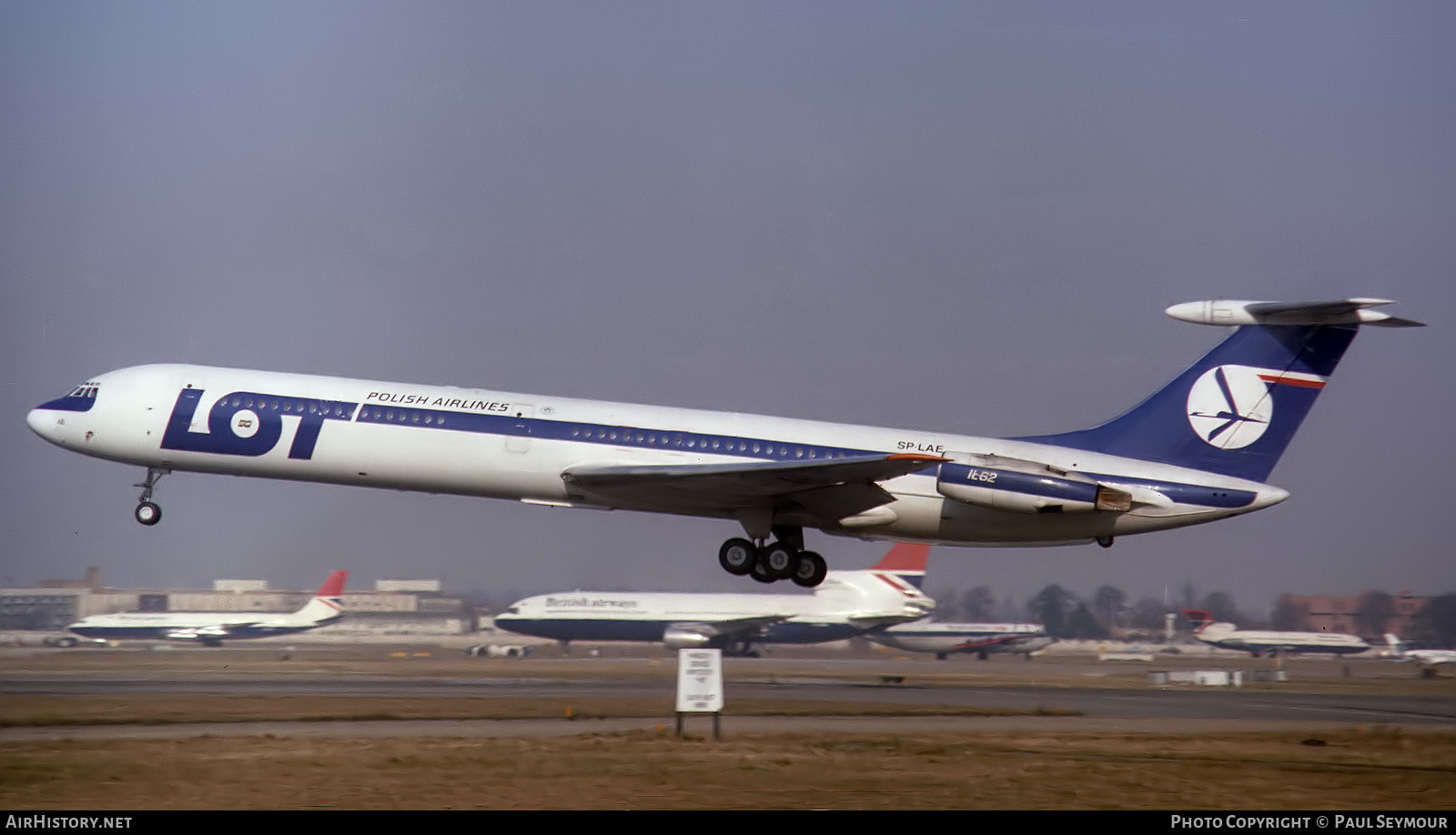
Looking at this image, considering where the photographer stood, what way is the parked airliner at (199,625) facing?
facing to the left of the viewer

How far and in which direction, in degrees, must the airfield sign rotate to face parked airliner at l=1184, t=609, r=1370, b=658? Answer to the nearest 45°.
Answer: approximately 135° to its left

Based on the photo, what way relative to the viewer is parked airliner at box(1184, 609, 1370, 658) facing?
to the viewer's right

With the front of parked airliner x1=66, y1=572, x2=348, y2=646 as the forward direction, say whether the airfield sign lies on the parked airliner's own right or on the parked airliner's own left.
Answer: on the parked airliner's own left

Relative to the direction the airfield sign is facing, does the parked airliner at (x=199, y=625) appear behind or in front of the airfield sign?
behind

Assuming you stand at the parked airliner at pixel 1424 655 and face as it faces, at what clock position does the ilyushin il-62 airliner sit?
The ilyushin il-62 airliner is roughly at 4 o'clock from the parked airliner.

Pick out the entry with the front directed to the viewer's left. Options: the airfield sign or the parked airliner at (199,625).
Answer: the parked airliner

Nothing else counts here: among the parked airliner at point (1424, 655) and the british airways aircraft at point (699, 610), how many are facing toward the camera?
0

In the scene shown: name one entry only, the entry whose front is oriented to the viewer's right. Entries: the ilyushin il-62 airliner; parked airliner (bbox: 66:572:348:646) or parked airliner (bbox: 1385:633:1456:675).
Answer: parked airliner (bbox: 1385:633:1456:675)

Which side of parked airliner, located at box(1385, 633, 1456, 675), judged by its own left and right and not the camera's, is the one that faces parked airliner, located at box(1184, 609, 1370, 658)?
back

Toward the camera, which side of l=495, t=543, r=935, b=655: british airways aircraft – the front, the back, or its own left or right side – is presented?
left

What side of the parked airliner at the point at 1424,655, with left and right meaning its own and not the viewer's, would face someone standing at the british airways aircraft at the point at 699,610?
back

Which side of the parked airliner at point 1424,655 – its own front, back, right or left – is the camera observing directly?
right

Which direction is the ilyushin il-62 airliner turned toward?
to the viewer's left

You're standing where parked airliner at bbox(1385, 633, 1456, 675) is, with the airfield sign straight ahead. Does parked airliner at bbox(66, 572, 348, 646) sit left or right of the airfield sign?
right
